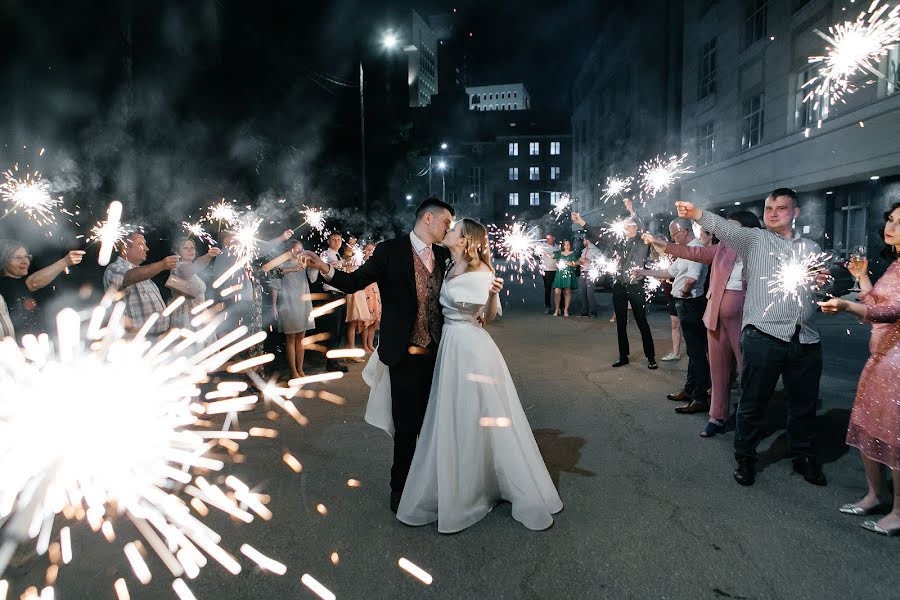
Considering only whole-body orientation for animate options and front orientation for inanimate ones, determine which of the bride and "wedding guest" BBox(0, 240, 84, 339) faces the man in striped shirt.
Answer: the wedding guest

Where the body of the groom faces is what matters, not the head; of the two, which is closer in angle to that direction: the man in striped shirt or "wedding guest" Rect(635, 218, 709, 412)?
the man in striped shirt

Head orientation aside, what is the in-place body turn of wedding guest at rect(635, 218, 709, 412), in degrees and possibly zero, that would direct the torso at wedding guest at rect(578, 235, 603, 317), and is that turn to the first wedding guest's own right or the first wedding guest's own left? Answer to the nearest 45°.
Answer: approximately 90° to the first wedding guest's own right

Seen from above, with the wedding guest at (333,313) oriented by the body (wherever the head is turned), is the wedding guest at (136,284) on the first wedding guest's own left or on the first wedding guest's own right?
on the first wedding guest's own right

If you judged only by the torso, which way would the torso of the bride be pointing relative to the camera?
to the viewer's left

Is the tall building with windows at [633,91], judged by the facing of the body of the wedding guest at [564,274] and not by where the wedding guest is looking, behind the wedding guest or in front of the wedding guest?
behind

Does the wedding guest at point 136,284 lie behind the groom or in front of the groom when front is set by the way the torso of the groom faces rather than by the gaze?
behind

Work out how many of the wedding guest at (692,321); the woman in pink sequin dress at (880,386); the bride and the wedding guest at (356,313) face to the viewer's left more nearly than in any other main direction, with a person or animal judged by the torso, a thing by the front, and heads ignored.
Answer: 3

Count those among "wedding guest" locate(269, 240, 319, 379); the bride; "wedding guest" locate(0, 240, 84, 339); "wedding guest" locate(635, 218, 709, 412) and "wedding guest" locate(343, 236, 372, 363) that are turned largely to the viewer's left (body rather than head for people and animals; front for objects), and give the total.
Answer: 2
